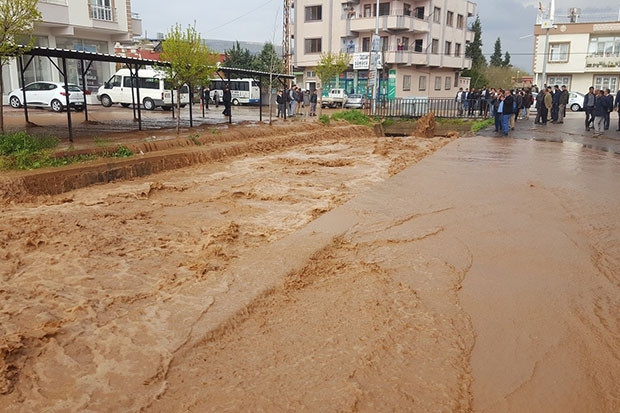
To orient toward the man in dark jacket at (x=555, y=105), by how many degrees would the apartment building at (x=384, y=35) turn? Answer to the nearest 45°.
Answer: approximately 45° to its left

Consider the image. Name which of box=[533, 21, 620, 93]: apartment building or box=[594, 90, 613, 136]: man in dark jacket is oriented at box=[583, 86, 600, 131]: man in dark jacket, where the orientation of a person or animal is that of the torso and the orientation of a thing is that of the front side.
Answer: the apartment building

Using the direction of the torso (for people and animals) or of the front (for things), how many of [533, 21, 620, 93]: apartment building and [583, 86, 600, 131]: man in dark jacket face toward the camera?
2

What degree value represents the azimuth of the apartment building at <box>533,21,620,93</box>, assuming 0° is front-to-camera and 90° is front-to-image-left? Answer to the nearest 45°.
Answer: approximately 0°

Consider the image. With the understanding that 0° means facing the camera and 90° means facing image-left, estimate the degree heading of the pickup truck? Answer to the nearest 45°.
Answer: approximately 45°

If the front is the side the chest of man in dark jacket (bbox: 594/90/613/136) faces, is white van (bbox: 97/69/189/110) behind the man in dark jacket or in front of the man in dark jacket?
in front

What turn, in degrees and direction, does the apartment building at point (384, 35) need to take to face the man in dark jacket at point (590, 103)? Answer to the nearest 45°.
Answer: approximately 45° to its left

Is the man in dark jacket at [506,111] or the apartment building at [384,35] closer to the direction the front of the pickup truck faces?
the man in dark jacket

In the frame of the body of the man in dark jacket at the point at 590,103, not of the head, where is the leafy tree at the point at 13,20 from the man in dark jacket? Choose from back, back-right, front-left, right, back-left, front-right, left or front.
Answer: front-right

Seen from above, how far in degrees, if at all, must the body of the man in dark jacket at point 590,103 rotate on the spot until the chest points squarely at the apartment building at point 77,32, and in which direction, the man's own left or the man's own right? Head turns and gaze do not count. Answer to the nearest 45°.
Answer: approximately 90° to the man's own right

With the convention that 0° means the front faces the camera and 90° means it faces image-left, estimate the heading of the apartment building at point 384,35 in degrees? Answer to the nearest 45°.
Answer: approximately 45°

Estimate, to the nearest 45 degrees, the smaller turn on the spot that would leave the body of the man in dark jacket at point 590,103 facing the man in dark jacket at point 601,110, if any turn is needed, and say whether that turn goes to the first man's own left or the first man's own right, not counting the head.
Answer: approximately 45° to the first man's own left

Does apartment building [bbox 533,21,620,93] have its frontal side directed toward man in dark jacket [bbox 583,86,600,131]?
yes

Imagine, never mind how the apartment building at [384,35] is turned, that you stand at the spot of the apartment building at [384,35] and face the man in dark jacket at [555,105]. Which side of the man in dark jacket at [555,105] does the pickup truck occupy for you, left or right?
right
